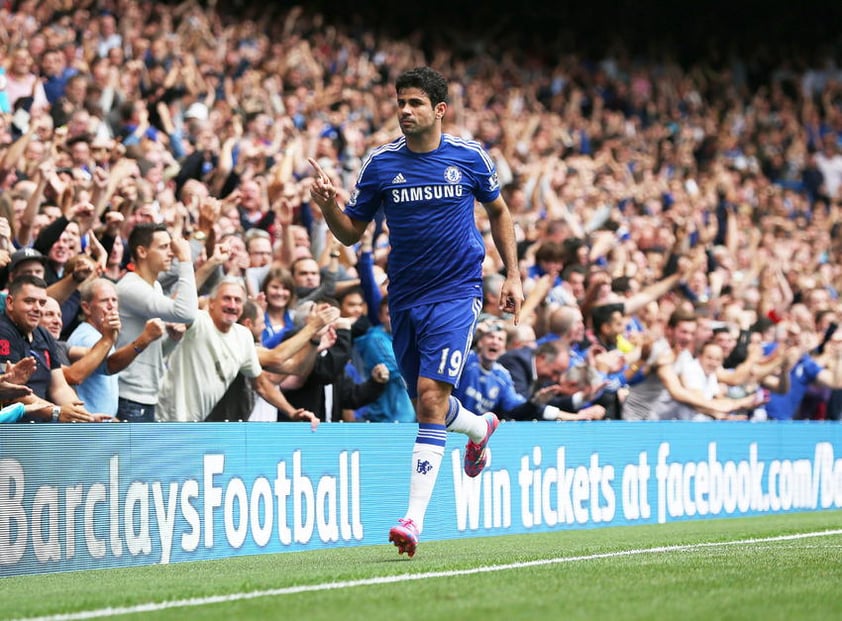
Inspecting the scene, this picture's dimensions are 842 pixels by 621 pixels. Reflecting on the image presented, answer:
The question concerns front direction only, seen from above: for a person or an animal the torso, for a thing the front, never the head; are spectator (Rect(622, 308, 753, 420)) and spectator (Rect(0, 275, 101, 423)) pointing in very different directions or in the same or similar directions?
same or similar directions

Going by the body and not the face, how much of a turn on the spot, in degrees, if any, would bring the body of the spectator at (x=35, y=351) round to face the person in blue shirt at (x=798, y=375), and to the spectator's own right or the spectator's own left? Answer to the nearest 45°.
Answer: approximately 90° to the spectator's own left

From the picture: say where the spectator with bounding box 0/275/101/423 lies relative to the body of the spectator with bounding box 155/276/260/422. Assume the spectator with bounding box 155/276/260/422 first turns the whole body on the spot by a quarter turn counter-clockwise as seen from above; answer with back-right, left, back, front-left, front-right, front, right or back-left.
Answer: back

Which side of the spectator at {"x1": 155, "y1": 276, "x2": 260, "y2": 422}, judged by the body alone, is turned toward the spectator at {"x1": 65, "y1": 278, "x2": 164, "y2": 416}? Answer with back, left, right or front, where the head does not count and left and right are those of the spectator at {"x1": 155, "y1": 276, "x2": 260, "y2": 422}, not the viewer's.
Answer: right

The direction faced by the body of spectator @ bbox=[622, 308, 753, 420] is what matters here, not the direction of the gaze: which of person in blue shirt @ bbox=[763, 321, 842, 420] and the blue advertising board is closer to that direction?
the blue advertising board

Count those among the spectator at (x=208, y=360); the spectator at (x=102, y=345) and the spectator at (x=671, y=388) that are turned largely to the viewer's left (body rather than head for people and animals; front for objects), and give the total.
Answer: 0

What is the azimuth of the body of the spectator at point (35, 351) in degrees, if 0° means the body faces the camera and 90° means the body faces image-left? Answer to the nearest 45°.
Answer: approximately 315°

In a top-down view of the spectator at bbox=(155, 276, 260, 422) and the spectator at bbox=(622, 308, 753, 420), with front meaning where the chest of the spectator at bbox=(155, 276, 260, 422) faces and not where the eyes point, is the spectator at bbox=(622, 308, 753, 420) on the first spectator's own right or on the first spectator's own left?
on the first spectator's own left

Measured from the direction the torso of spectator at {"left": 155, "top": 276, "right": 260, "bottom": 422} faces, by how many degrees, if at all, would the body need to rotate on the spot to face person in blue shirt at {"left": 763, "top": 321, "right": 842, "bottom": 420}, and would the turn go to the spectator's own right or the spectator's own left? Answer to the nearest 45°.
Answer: approximately 90° to the spectator's own left

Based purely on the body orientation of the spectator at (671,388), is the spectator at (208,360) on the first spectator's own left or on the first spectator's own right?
on the first spectator's own right

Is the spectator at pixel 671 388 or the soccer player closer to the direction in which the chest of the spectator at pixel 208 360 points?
the soccer player

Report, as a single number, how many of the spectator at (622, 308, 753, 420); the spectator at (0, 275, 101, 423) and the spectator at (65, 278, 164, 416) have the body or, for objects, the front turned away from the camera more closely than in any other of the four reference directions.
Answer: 0

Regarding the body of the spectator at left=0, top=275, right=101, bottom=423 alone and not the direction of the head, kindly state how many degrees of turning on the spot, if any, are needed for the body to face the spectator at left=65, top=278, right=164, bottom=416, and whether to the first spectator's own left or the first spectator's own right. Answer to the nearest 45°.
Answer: approximately 90° to the first spectator's own left

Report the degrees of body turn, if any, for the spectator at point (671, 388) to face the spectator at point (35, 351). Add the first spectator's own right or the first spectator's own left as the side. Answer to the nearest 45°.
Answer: approximately 90° to the first spectator's own right

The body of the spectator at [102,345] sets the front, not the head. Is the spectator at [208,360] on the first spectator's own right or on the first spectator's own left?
on the first spectator's own left

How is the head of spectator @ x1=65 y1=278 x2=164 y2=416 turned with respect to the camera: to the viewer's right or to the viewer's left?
to the viewer's right

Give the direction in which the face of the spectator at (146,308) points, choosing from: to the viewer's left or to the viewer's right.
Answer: to the viewer's right

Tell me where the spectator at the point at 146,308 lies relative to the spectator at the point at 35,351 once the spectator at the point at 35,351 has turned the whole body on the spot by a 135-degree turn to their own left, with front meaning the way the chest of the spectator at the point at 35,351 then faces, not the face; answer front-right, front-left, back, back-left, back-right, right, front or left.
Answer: front-right

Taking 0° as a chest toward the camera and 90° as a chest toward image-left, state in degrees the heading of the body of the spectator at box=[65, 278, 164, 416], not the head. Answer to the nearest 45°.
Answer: approximately 315°
